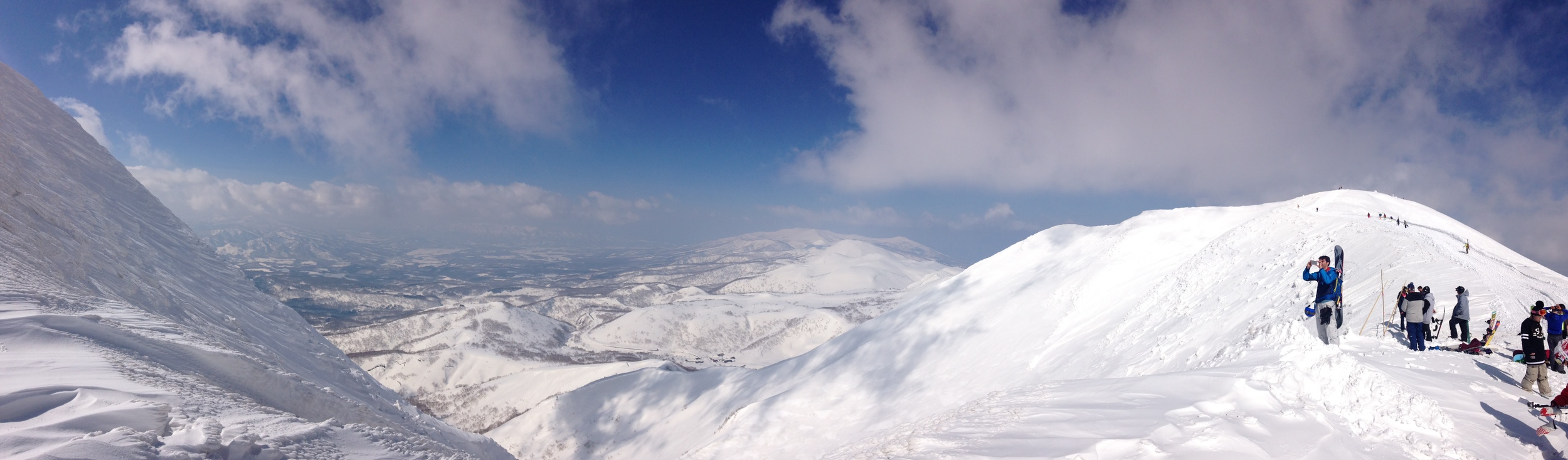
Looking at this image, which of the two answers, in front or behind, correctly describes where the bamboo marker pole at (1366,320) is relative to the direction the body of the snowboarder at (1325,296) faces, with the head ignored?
behind

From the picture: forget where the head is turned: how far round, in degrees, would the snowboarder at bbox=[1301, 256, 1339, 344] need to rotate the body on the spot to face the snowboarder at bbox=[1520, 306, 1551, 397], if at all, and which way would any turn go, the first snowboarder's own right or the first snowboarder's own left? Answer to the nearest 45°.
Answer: approximately 90° to the first snowboarder's own left

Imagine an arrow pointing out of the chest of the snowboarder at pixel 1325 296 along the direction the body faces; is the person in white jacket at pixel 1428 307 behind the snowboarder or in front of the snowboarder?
behind

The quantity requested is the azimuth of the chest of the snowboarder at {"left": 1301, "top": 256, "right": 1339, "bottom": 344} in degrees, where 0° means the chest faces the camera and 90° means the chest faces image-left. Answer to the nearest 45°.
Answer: approximately 45°

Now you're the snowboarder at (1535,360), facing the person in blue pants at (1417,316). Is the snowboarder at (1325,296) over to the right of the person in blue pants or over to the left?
left
